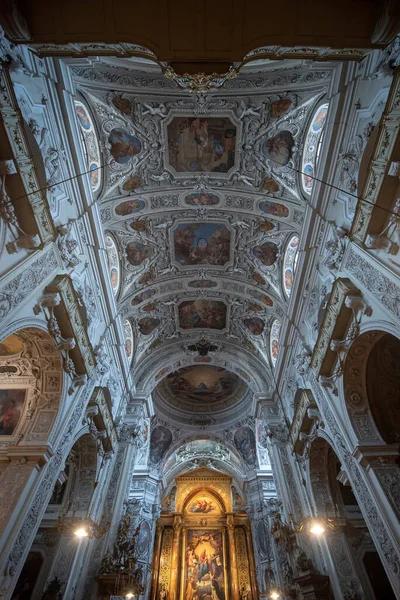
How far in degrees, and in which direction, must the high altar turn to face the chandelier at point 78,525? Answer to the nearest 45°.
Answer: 0° — it already faces it

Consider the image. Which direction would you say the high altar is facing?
toward the camera

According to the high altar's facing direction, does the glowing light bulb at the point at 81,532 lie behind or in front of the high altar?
in front
